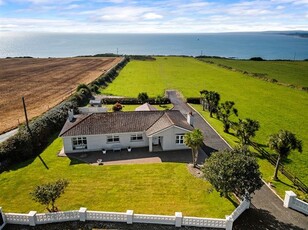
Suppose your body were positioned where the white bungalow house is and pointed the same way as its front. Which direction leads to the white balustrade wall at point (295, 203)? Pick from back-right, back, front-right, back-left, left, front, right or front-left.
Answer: front-left

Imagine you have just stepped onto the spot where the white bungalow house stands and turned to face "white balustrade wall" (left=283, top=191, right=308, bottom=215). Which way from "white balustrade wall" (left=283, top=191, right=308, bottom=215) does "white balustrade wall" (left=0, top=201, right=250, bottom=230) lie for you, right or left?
right

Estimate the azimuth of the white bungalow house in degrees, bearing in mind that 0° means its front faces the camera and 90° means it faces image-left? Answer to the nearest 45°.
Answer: approximately 0°

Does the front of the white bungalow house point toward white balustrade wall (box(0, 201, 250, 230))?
yes

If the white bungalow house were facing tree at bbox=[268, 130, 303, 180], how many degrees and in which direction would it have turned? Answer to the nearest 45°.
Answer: approximately 45° to its left

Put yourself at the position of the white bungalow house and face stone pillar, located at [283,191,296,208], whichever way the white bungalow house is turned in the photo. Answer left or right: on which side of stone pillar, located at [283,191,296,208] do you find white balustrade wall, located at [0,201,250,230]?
right

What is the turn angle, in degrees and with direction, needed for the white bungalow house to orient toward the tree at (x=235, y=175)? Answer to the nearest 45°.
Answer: approximately 45° to its left

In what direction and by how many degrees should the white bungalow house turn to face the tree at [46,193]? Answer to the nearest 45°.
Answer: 0° — it already faces it

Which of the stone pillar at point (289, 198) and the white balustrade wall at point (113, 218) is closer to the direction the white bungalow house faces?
the white balustrade wall
